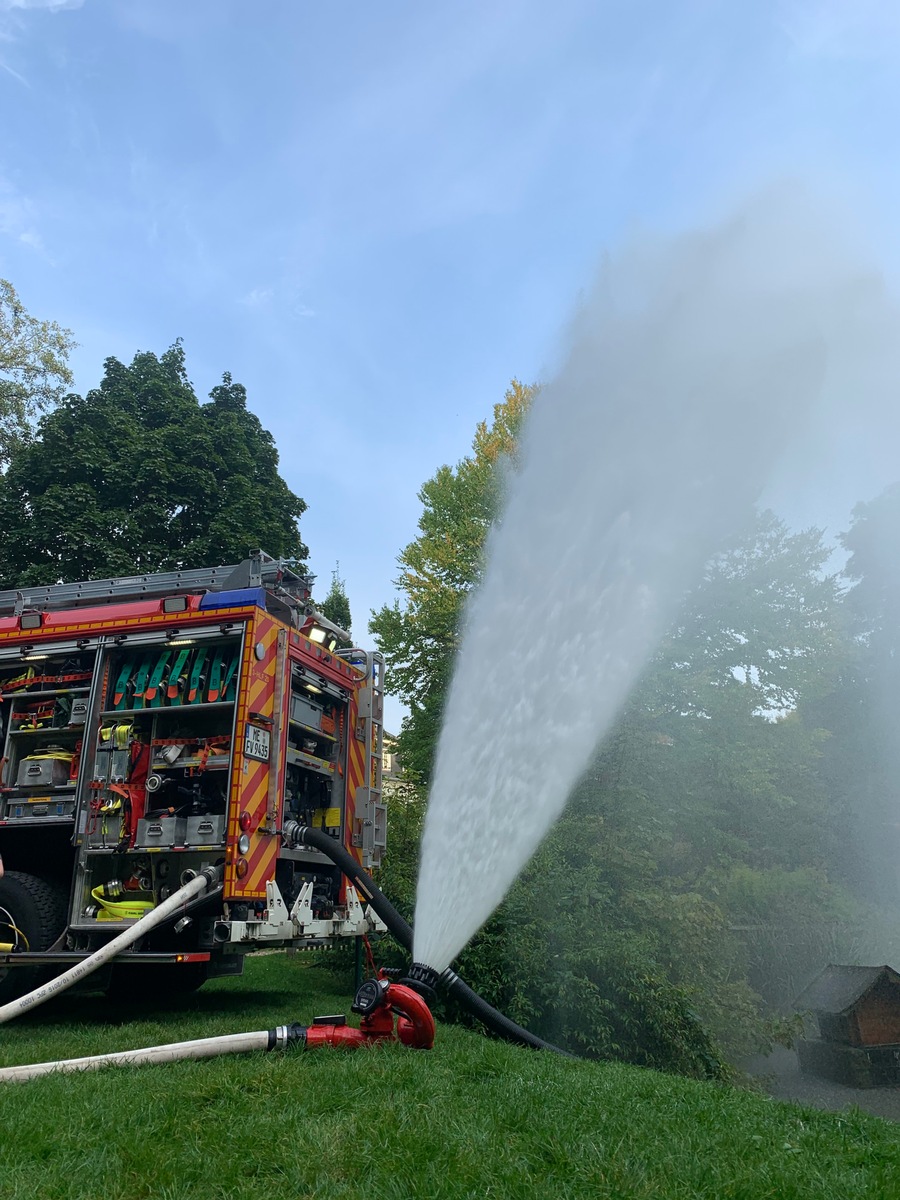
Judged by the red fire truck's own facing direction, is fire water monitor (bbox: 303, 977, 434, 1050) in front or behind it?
behind

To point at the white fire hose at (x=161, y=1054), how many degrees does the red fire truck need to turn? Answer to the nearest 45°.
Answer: approximately 135° to its left

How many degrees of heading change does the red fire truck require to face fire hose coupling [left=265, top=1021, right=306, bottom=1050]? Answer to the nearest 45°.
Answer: approximately 135° to its left

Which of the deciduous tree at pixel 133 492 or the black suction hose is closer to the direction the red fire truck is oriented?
the deciduous tree

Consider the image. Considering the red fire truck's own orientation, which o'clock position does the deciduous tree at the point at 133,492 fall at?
The deciduous tree is roughly at 1 o'clock from the red fire truck.

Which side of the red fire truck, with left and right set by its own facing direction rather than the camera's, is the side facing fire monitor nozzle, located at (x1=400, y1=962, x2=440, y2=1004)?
back

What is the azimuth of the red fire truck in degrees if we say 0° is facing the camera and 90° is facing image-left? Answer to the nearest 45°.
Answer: approximately 135°

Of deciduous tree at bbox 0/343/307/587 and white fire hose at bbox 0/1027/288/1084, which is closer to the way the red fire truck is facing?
the deciduous tree

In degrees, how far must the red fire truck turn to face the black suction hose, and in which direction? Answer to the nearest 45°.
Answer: approximately 180°
